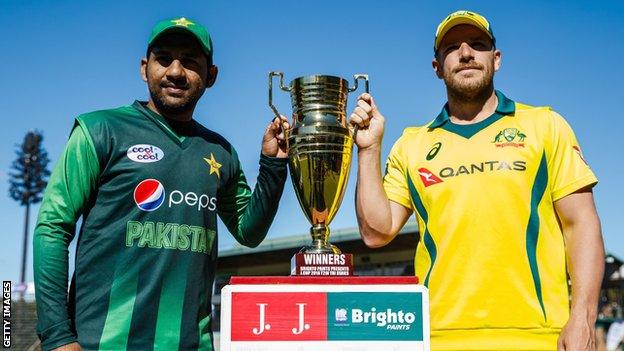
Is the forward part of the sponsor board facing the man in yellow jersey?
no

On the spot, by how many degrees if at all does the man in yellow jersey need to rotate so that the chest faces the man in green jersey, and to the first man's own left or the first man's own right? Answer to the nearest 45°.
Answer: approximately 90° to the first man's own right

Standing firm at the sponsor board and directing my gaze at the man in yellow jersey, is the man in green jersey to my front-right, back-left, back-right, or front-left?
back-left

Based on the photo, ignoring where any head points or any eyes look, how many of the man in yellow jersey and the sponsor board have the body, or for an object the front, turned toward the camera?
2

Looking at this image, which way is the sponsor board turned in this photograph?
toward the camera

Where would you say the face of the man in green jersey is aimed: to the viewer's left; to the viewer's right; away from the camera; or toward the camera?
toward the camera

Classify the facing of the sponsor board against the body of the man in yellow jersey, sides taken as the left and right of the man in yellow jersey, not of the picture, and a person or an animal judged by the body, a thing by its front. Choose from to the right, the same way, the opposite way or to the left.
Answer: the same way

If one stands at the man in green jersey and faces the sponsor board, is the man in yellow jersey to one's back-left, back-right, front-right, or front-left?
front-left

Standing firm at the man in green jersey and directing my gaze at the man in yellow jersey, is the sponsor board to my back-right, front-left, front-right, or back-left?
front-right

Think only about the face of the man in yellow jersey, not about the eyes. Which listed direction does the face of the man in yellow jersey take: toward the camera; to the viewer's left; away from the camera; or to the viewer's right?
toward the camera

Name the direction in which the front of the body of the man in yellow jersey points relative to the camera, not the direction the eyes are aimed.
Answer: toward the camera

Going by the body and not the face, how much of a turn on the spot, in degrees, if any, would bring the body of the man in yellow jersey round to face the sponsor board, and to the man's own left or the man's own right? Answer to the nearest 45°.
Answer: approximately 45° to the man's own right
